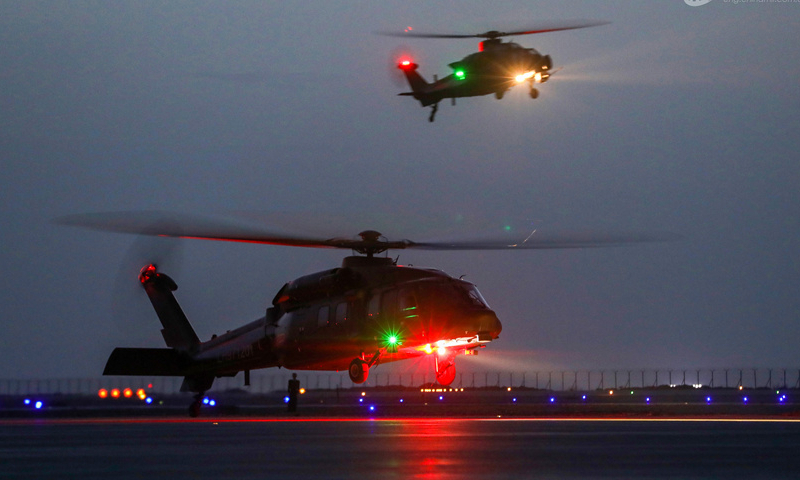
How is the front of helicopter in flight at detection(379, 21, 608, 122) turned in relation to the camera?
facing the viewer and to the right of the viewer
